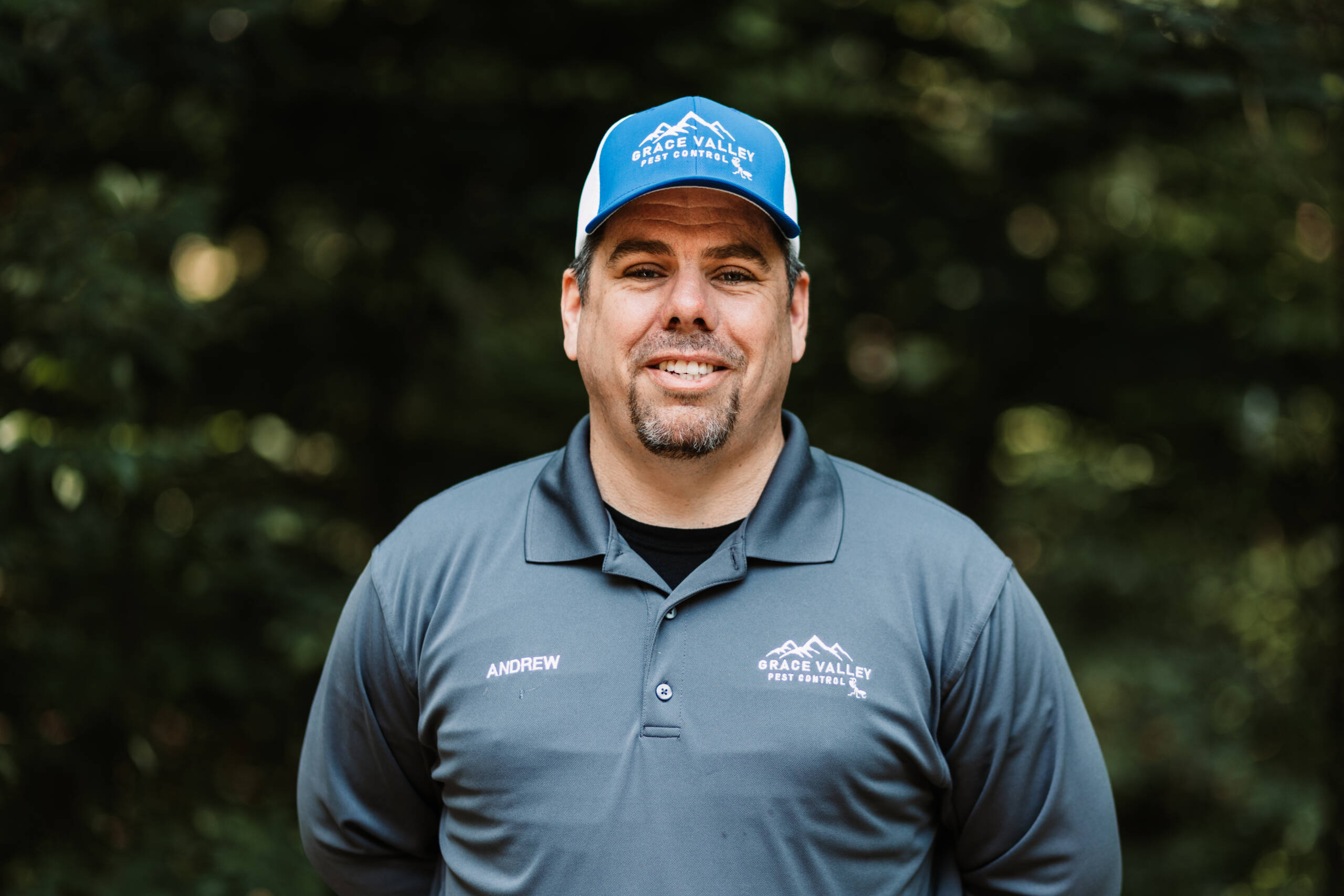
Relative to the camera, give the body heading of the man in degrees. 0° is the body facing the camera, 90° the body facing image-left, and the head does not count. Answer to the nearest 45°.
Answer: approximately 0°
